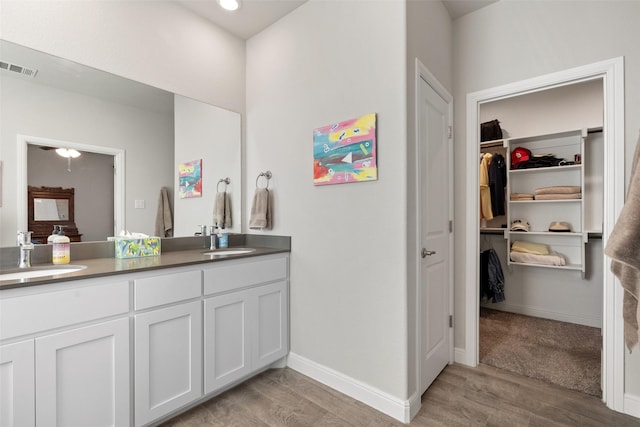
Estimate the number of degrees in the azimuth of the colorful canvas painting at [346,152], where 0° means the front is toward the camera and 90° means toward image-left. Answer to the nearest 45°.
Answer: approximately 45°

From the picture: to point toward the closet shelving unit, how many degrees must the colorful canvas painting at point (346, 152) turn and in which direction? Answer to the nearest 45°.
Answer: approximately 180°

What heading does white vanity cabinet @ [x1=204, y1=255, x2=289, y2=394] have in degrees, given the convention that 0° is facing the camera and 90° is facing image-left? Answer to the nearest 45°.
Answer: approximately 315°

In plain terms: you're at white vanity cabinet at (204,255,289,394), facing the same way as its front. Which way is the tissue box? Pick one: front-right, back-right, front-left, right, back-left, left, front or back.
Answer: back-right

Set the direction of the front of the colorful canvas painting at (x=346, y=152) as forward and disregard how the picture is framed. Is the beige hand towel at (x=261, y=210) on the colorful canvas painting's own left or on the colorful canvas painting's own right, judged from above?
on the colorful canvas painting's own right

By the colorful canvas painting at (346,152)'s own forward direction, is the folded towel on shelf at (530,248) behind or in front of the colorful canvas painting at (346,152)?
behind

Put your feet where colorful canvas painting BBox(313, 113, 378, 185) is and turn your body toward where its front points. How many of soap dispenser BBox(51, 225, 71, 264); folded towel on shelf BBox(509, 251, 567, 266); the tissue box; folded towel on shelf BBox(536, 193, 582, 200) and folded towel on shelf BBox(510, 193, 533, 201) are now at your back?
3

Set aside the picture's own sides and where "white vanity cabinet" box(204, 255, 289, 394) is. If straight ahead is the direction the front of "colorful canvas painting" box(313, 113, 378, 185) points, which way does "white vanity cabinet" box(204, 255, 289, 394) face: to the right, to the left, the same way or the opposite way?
to the left

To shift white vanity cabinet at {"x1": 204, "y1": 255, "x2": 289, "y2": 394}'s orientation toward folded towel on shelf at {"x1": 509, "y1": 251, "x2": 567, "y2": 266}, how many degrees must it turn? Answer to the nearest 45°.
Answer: approximately 45° to its left

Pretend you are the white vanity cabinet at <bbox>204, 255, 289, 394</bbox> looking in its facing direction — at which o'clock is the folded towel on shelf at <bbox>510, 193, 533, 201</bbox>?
The folded towel on shelf is roughly at 10 o'clock from the white vanity cabinet.

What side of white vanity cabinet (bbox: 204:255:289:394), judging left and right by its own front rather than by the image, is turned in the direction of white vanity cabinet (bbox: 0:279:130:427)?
right
